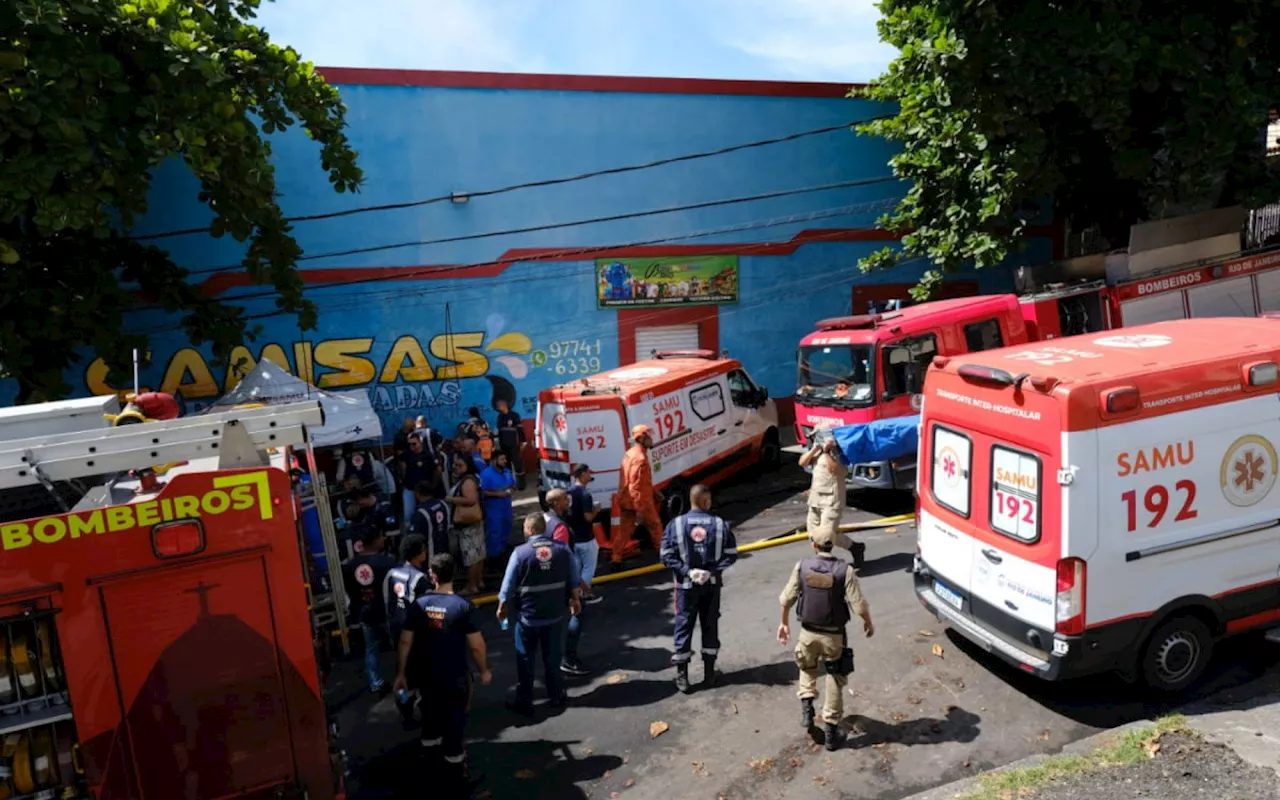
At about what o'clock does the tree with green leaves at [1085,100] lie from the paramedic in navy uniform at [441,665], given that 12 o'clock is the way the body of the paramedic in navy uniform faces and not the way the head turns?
The tree with green leaves is roughly at 2 o'clock from the paramedic in navy uniform.

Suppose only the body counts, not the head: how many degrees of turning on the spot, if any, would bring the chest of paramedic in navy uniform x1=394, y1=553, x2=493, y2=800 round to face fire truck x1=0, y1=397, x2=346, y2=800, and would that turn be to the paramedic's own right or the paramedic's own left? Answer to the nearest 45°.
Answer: approximately 135° to the paramedic's own left

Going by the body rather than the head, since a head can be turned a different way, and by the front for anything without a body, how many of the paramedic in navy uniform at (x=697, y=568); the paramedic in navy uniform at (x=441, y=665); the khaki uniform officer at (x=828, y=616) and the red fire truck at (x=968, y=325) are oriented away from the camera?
3

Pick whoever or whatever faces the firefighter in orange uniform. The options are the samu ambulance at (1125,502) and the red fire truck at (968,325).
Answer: the red fire truck

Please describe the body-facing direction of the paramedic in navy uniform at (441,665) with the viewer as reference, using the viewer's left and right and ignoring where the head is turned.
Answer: facing away from the viewer

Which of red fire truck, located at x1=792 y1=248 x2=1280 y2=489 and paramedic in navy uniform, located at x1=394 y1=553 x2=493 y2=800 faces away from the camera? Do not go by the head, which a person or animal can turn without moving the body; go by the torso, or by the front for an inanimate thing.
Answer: the paramedic in navy uniform

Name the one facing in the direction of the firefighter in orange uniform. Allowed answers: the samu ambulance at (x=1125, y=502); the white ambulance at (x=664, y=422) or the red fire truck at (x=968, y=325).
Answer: the red fire truck

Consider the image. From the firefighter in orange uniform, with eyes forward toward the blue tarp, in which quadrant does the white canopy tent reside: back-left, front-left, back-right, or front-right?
back-left

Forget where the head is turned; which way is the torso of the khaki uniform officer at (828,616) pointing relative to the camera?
away from the camera

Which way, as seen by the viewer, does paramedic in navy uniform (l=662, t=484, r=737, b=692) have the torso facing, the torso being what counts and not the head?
away from the camera

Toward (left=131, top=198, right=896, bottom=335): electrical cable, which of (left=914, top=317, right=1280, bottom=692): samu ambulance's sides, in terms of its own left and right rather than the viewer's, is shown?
left

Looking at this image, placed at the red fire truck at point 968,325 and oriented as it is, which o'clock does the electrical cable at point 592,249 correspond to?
The electrical cable is roughly at 2 o'clock from the red fire truck.
